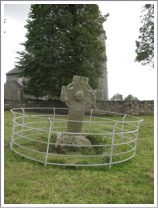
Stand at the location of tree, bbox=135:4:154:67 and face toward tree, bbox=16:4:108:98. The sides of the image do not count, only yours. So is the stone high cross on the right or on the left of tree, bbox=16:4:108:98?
left

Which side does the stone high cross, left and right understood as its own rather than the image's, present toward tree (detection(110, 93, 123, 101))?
back

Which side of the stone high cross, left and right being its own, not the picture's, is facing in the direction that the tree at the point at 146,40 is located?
back

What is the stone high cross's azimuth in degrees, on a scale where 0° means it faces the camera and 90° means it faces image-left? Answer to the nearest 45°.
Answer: approximately 0°

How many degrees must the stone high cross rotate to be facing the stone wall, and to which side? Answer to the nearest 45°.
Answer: approximately 180°

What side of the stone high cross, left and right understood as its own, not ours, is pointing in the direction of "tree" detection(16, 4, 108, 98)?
back
